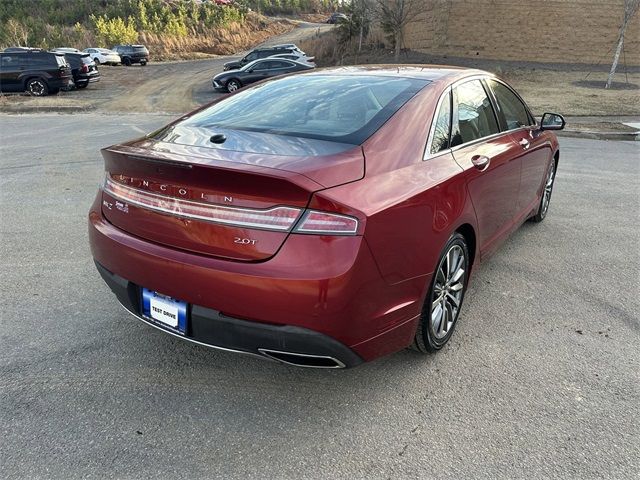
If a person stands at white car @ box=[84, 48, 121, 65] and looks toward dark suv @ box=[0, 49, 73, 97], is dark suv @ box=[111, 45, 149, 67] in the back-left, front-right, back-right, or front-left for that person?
back-left

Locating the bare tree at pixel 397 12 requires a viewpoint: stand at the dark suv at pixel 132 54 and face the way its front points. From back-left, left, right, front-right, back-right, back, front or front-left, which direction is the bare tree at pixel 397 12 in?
back

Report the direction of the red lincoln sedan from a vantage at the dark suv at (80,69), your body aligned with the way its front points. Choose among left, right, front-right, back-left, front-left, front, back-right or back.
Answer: back-left

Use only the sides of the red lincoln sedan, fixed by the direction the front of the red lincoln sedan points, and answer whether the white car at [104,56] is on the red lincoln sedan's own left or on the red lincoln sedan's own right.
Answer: on the red lincoln sedan's own left

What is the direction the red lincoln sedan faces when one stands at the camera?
facing away from the viewer and to the right of the viewer

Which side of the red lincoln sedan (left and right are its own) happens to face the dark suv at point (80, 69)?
left

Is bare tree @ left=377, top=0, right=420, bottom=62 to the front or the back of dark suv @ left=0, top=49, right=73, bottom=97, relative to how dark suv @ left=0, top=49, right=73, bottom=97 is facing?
to the back

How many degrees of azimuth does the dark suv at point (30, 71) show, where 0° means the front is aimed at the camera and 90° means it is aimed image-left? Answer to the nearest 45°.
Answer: approximately 90°

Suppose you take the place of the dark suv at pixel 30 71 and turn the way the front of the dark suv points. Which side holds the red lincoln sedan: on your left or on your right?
on your left

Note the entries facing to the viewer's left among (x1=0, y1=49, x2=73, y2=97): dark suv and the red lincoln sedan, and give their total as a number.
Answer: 1

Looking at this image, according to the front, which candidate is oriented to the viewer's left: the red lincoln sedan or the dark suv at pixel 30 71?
the dark suv

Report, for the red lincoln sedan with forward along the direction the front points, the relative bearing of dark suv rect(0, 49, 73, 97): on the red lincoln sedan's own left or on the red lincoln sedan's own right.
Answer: on the red lincoln sedan's own left
